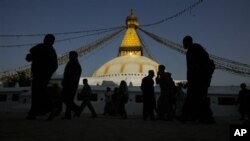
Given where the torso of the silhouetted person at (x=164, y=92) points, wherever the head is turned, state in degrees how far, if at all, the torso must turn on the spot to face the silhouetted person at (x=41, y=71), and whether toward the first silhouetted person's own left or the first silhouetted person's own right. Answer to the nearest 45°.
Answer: approximately 45° to the first silhouetted person's own left

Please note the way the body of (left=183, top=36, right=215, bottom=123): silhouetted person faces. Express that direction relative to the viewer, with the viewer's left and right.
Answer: facing to the left of the viewer

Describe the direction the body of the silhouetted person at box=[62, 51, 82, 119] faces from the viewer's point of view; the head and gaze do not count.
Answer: to the viewer's left

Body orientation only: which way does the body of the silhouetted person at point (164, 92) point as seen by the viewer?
to the viewer's left

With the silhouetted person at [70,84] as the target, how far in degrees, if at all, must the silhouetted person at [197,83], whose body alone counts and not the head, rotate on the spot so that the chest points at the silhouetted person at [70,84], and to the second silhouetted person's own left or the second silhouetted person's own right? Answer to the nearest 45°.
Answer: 0° — they already face them
